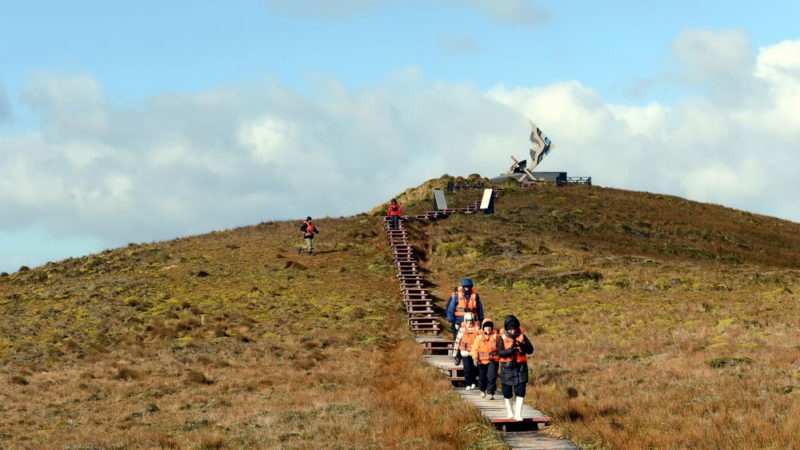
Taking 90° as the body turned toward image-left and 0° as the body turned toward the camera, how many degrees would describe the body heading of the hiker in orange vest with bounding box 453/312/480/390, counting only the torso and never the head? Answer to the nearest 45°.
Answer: approximately 0°

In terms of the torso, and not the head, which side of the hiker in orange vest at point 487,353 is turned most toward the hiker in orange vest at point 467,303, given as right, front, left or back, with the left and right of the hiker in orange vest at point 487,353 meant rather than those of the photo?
back

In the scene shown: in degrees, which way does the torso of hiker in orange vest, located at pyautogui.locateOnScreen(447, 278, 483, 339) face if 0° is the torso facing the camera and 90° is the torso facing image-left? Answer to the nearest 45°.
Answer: approximately 0°

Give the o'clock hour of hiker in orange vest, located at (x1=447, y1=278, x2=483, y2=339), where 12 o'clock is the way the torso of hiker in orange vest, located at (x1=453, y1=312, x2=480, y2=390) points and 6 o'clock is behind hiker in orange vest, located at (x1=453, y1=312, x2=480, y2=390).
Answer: hiker in orange vest, located at (x1=447, y1=278, x2=483, y2=339) is roughly at 6 o'clock from hiker in orange vest, located at (x1=453, y1=312, x2=480, y2=390).

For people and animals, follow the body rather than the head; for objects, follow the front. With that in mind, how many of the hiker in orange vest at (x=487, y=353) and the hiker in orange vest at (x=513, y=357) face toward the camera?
2
